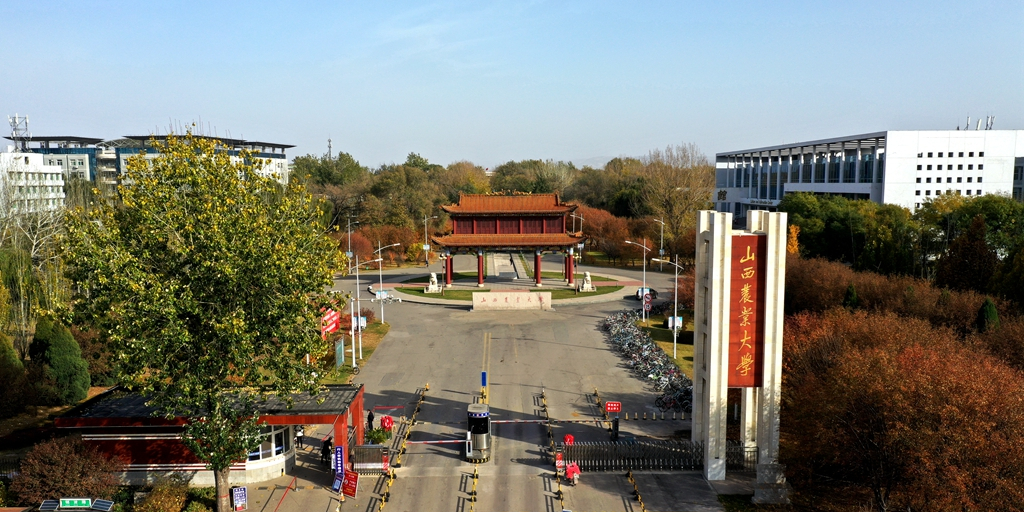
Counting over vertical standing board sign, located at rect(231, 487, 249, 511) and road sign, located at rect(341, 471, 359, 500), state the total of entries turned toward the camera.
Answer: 2

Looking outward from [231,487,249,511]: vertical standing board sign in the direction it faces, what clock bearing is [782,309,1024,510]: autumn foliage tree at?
The autumn foliage tree is roughly at 10 o'clock from the vertical standing board sign.

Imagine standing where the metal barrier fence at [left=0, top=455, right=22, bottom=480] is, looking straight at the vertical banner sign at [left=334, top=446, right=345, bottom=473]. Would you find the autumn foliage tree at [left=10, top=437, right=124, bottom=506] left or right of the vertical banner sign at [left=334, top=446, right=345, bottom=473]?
right

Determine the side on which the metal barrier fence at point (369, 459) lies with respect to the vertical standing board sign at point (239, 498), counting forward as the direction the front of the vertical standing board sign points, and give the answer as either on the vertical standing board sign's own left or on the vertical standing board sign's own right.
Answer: on the vertical standing board sign's own left

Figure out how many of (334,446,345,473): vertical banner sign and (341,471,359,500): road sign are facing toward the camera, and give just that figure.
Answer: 2

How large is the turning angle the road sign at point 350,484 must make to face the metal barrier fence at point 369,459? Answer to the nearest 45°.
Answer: approximately 180°

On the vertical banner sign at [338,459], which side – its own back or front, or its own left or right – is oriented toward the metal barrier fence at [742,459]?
left

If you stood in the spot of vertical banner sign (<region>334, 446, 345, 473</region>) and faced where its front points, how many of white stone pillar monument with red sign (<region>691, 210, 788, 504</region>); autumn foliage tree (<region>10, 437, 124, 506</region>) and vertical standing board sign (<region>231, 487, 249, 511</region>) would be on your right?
2

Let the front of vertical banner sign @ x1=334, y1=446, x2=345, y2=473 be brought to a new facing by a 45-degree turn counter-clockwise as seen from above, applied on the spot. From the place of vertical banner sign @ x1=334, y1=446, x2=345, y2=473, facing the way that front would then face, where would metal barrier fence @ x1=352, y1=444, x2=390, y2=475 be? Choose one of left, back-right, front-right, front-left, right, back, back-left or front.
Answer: left

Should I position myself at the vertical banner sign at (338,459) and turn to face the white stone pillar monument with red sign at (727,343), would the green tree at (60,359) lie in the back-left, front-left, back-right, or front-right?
back-left
